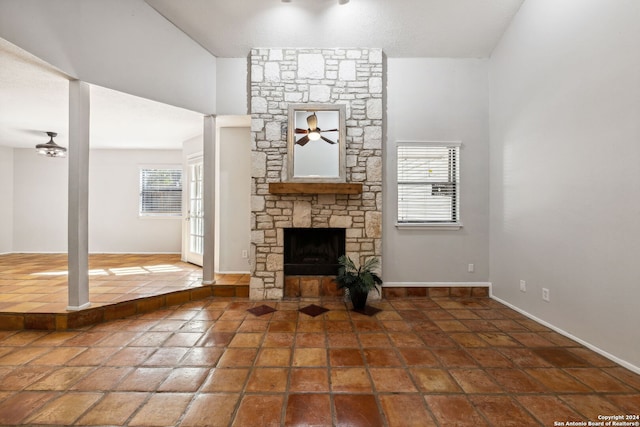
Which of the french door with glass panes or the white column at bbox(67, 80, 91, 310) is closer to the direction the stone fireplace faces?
the white column

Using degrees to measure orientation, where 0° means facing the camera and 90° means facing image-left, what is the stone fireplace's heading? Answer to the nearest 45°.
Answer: approximately 0°

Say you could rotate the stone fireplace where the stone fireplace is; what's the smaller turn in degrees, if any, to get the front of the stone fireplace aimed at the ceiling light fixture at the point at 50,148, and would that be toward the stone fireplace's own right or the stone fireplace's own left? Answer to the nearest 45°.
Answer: approximately 90° to the stone fireplace's own right

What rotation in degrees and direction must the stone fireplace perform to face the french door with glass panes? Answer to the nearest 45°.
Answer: approximately 135° to its right

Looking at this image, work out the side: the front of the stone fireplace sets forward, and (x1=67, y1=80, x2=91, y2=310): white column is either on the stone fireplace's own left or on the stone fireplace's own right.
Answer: on the stone fireplace's own right

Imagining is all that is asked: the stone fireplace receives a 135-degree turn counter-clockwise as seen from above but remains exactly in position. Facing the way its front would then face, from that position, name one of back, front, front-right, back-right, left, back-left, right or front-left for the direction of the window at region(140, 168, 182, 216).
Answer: left
